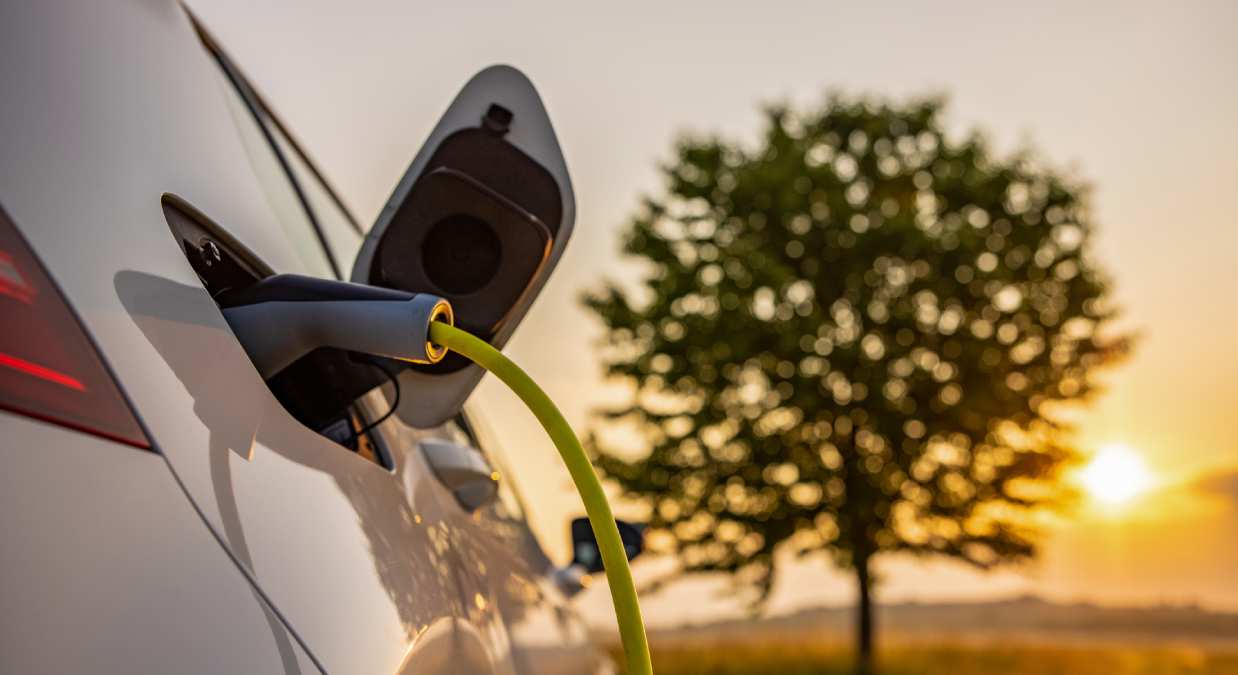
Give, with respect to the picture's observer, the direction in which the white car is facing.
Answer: facing away from the viewer and to the right of the viewer
